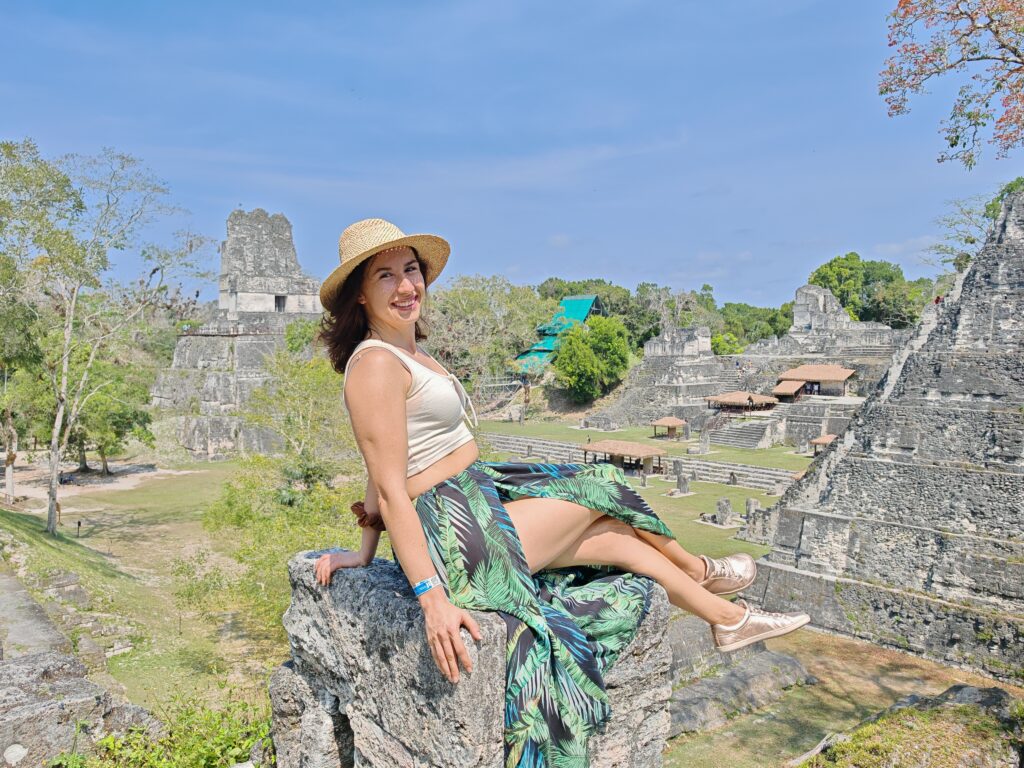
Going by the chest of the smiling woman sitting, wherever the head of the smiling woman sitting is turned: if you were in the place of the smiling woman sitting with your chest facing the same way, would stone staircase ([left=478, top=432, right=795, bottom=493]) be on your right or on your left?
on your left

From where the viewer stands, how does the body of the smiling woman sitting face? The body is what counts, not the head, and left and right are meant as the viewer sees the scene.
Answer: facing to the right of the viewer

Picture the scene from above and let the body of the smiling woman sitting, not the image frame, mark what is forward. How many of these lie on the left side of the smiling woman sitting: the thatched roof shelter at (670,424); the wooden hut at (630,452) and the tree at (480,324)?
3

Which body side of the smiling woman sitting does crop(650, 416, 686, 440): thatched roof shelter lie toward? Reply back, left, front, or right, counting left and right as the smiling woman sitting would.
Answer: left

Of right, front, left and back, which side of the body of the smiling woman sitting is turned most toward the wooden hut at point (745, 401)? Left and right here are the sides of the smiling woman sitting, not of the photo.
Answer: left

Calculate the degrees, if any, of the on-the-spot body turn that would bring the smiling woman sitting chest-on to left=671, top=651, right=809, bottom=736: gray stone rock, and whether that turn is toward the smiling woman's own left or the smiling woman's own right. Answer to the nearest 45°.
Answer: approximately 90° to the smiling woman's own left

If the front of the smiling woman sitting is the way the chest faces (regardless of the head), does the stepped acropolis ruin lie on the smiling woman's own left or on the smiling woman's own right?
on the smiling woman's own left

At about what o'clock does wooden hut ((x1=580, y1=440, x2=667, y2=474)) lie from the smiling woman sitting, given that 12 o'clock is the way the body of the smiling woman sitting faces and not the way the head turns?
The wooden hut is roughly at 9 o'clock from the smiling woman sitting.
